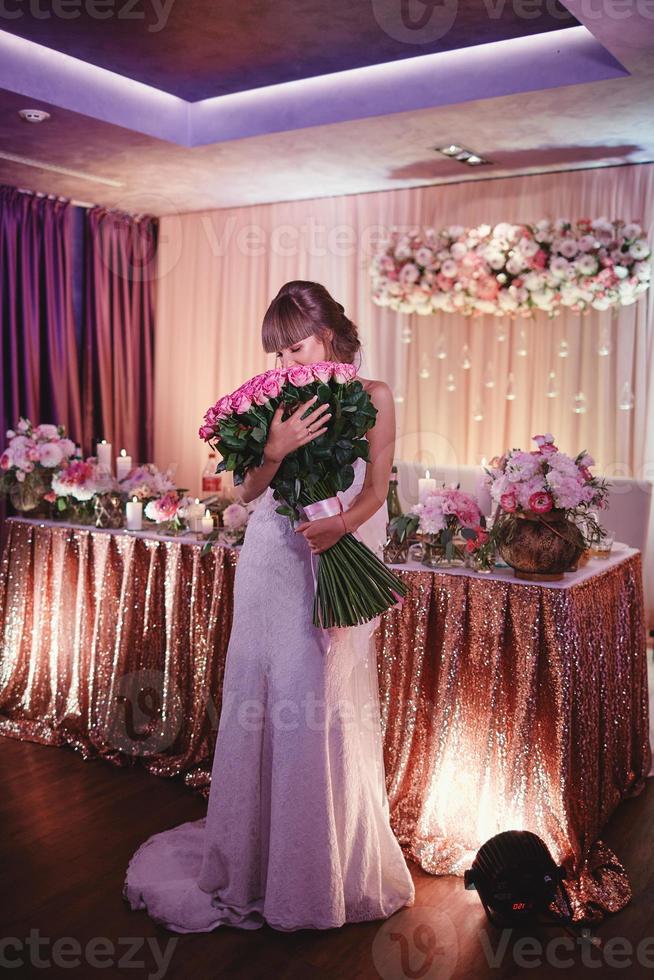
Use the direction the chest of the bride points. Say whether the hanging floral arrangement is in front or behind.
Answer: behind

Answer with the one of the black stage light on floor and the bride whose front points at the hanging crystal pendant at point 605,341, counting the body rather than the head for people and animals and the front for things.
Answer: the black stage light on floor

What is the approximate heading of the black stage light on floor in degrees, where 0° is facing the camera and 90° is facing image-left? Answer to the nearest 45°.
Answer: approximately 180°

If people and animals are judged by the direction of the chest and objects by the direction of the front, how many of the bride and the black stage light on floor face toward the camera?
1

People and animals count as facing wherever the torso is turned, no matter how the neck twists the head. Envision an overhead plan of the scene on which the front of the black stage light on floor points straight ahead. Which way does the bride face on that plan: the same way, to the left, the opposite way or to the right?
the opposite way

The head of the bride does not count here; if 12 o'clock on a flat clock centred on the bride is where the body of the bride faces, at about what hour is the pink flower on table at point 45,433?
The pink flower on table is roughly at 5 o'clock from the bride.

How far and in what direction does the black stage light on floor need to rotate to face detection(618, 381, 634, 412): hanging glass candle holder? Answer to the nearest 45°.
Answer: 0° — it already faces it

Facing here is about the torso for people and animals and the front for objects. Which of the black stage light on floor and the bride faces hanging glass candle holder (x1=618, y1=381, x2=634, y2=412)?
the black stage light on floor
